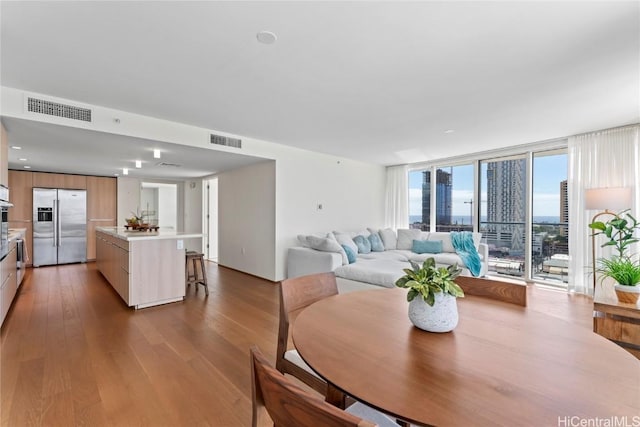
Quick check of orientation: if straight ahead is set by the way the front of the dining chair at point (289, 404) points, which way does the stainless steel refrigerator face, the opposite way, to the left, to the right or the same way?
to the right

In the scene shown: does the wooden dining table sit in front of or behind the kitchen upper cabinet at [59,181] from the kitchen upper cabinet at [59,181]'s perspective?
in front

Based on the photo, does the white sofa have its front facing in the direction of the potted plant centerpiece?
yes

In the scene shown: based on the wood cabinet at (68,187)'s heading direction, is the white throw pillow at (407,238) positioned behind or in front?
in front

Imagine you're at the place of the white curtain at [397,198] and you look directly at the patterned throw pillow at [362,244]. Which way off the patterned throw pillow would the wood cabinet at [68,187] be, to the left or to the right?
right

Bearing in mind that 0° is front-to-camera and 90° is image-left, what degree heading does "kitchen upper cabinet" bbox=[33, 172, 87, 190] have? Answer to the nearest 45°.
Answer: approximately 0°

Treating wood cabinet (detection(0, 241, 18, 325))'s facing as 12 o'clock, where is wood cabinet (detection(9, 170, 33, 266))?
wood cabinet (detection(9, 170, 33, 266)) is roughly at 9 o'clock from wood cabinet (detection(0, 241, 18, 325)).

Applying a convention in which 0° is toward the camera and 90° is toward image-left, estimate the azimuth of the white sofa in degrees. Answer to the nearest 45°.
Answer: approximately 0°
